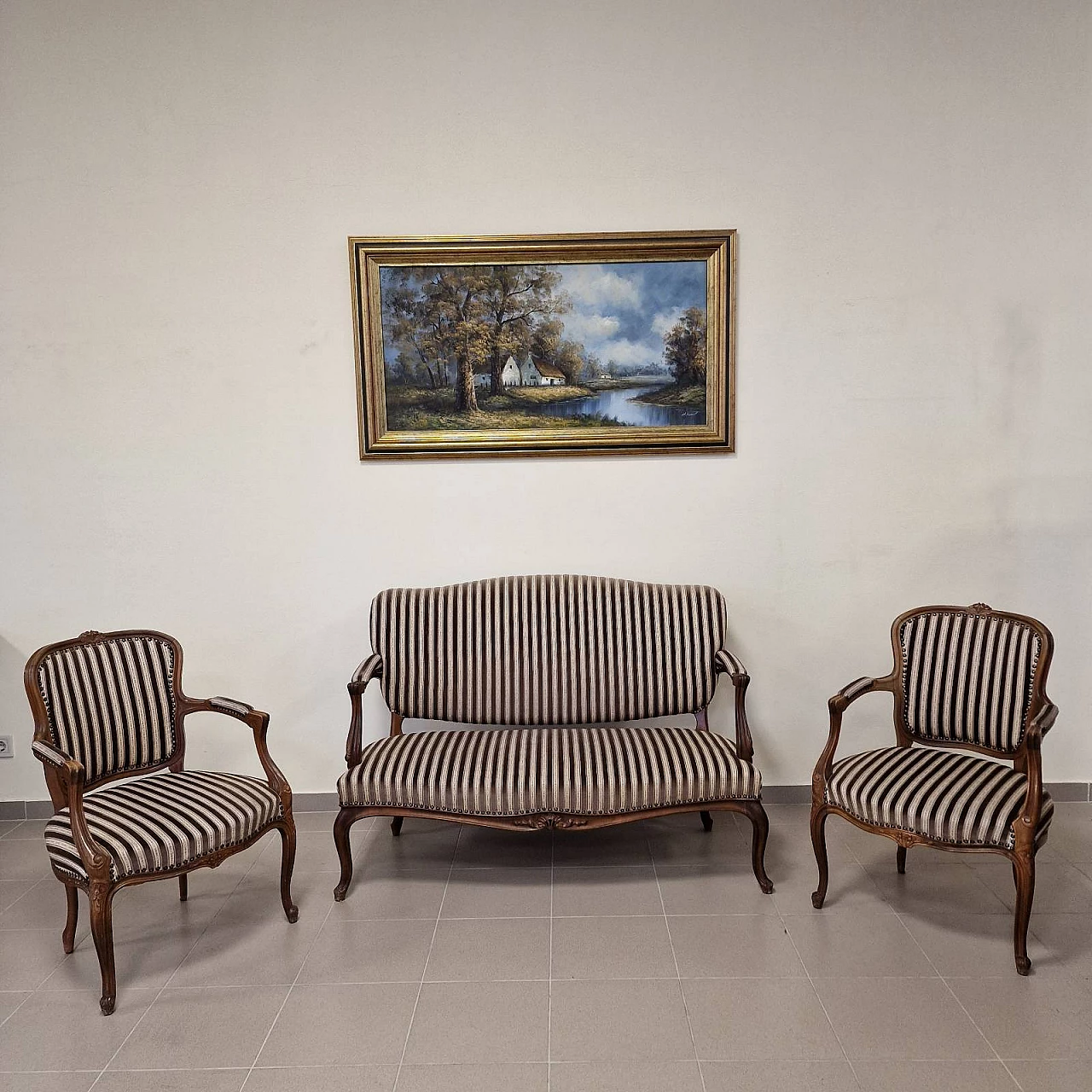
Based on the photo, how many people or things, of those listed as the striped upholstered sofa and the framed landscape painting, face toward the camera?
2

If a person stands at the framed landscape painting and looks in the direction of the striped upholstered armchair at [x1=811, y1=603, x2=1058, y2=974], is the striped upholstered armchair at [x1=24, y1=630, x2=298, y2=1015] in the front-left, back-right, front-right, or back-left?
back-right

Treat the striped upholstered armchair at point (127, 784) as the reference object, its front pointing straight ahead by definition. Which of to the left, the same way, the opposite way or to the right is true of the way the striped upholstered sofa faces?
to the right

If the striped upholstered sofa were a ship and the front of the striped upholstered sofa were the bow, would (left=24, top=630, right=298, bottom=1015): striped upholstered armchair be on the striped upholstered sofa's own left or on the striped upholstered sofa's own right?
on the striped upholstered sofa's own right

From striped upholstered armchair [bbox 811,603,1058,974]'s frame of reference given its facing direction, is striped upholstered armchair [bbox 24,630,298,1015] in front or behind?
in front

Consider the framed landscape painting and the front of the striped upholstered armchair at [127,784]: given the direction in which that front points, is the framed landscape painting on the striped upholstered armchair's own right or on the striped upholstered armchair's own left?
on the striped upholstered armchair's own left

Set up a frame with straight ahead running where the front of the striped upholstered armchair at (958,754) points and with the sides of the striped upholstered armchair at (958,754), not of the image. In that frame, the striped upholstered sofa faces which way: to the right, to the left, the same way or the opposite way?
to the left

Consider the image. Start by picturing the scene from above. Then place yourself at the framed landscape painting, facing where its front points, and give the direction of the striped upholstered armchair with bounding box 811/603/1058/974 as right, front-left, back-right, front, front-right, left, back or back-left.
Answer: front-left

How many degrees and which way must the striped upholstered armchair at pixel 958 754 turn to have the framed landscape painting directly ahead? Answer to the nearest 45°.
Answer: approximately 45° to its right
